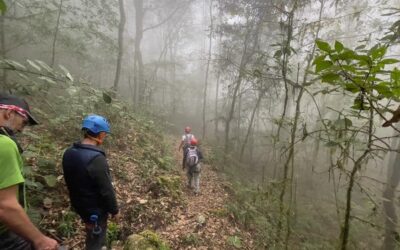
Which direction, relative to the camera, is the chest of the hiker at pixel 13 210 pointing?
to the viewer's right

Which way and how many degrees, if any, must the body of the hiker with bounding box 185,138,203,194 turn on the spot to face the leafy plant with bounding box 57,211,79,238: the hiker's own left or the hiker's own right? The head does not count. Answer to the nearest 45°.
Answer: approximately 135° to the hiker's own left

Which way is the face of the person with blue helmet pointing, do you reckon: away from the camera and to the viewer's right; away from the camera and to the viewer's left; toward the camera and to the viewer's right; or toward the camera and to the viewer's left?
away from the camera and to the viewer's right

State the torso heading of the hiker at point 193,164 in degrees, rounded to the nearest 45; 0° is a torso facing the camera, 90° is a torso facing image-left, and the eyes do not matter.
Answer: approximately 180°

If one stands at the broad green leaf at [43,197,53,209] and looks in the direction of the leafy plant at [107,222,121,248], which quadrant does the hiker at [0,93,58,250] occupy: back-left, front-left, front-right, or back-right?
front-right

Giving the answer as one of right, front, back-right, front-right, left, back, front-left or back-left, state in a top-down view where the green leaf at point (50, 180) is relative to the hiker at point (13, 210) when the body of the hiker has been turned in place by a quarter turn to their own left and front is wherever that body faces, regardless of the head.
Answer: front

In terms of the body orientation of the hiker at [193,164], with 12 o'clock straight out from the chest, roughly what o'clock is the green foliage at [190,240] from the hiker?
The green foliage is roughly at 6 o'clock from the hiker.

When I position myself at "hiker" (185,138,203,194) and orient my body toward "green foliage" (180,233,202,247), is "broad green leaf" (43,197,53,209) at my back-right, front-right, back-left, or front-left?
front-right

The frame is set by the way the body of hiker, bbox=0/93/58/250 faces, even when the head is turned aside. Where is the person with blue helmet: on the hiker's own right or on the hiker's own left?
on the hiker's own left

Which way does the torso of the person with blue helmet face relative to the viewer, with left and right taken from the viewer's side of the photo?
facing away from the viewer and to the right of the viewer

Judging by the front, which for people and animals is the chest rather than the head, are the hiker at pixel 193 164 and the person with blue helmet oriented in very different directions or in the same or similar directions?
same or similar directions

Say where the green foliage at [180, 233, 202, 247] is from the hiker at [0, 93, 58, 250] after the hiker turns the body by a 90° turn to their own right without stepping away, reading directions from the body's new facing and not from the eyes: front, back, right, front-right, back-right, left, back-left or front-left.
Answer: back-left

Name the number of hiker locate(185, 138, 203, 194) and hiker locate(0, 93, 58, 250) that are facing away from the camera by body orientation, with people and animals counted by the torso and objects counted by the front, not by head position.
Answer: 1
